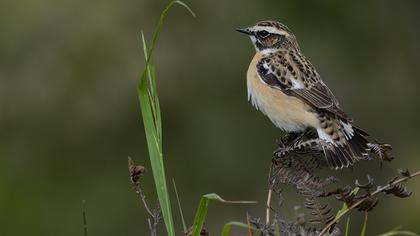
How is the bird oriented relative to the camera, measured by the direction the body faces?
to the viewer's left
